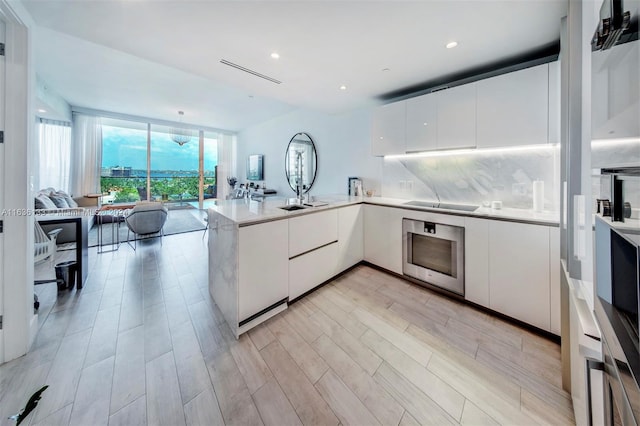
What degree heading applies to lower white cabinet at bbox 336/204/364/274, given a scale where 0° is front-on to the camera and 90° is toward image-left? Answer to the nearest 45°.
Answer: approximately 315°

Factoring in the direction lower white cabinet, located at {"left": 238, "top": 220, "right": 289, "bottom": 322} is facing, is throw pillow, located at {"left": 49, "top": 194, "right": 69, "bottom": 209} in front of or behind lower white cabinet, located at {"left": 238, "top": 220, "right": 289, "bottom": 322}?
behind

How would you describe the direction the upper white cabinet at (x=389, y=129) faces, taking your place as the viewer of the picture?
facing the viewer and to the left of the viewer

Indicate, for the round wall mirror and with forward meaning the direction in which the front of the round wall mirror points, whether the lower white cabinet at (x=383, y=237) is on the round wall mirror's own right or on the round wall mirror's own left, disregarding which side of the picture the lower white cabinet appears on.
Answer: on the round wall mirror's own left

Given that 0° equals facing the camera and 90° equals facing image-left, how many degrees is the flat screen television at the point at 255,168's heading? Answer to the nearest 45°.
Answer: approximately 45°

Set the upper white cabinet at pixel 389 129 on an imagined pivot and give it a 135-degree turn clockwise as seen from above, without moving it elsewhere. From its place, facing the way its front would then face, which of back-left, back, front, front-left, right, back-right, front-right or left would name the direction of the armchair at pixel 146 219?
left

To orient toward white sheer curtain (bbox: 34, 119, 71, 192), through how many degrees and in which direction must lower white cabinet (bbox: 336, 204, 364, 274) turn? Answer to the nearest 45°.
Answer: approximately 135° to its right

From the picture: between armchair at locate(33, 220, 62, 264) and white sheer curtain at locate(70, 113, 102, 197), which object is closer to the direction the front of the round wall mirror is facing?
the armchair

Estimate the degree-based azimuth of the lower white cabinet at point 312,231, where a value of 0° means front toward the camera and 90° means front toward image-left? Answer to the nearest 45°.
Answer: approximately 315°

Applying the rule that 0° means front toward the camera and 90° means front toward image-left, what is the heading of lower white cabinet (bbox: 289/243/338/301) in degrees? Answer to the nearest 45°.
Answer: approximately 315°

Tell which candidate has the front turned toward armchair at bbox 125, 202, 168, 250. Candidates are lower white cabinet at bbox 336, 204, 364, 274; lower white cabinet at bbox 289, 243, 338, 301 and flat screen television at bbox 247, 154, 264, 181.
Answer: the flat screen television
